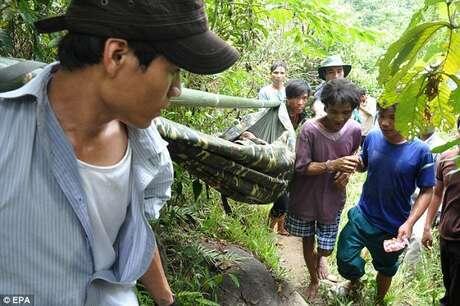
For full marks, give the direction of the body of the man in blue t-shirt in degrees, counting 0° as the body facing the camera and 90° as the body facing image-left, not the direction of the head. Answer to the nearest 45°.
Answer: approximately 45°

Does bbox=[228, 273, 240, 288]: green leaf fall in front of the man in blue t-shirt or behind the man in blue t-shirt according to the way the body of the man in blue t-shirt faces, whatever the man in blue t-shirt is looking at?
in front

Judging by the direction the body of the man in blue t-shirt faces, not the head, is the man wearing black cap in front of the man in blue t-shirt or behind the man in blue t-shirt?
in front

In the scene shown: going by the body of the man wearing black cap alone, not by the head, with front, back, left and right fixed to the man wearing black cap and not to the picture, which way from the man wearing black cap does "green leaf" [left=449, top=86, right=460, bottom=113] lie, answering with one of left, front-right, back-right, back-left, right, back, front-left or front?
front-left

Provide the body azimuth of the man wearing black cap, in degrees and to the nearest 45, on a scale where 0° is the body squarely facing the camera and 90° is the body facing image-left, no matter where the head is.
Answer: approximately 315°

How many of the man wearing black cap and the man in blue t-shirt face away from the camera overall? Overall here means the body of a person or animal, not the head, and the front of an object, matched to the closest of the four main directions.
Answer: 0

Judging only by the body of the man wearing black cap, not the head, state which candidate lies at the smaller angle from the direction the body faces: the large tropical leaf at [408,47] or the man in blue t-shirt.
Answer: the large tropical leaf

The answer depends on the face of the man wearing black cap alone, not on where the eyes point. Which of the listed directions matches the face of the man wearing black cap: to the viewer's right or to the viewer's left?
to the viewer's right

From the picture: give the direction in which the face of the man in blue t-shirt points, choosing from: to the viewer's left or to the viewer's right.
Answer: to the viewer's left
